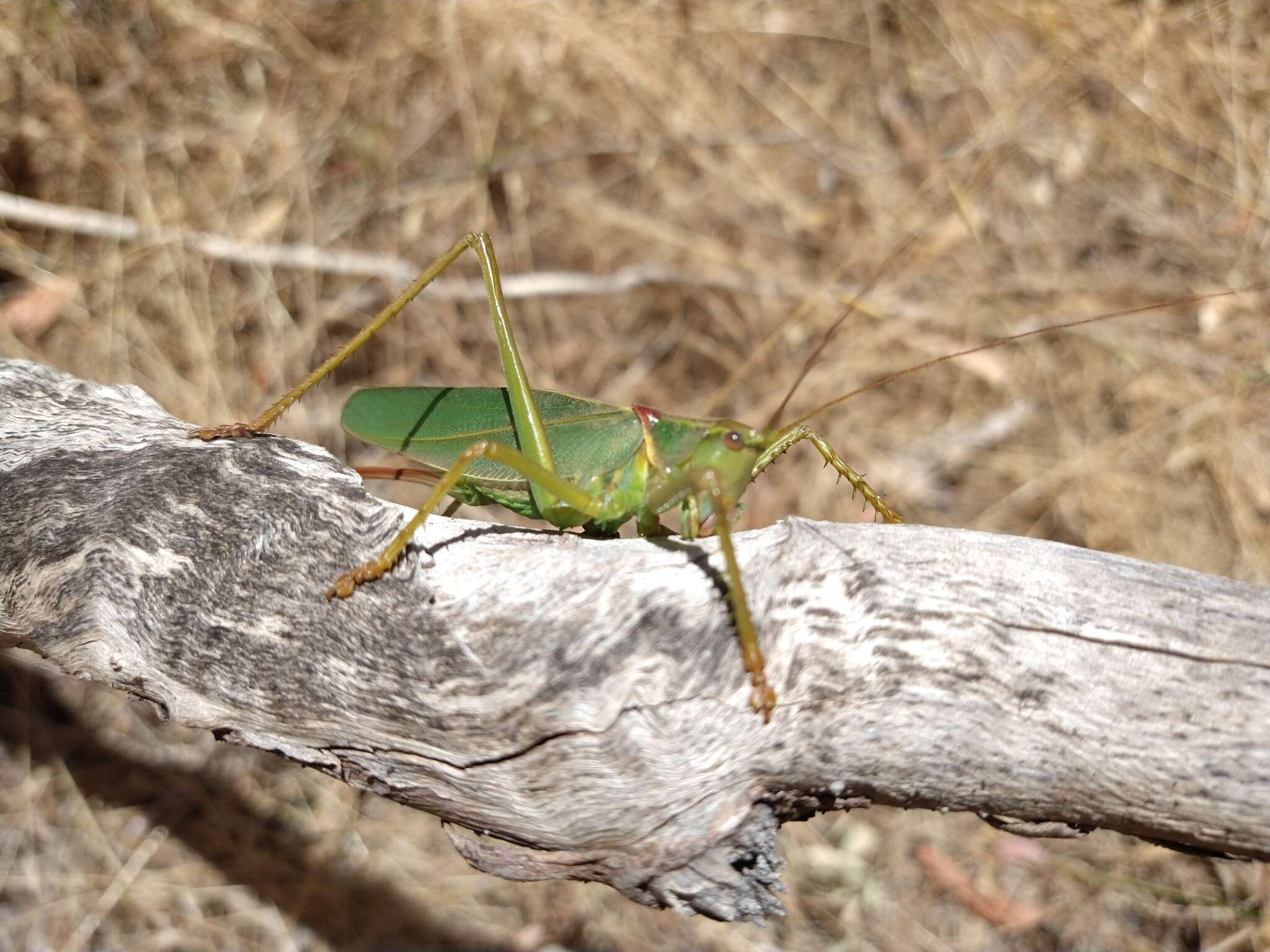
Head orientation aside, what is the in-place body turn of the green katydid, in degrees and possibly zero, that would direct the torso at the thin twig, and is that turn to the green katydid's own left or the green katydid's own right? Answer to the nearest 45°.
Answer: approximately 135° to the green katydid's own left

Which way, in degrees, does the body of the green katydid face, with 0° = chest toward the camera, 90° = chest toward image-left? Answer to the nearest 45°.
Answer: approximately 270°
